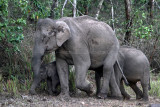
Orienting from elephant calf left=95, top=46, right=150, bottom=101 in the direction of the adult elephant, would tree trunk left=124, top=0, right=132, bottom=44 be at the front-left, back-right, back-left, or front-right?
back-right

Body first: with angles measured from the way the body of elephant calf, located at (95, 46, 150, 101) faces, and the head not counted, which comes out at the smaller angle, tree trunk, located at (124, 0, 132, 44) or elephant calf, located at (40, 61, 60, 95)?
the elephant calf

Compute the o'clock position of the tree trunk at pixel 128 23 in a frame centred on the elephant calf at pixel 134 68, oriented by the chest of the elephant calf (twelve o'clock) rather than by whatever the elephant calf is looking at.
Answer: The tree trunk is roughly at 3 o'clock from the elephant calf.

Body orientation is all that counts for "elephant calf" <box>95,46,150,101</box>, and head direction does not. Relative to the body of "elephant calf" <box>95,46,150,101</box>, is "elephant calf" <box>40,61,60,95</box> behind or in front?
in front

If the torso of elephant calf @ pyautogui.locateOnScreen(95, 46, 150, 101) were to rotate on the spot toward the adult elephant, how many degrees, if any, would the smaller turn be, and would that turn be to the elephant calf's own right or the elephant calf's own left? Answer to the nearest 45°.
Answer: approximately 45° to the elephant calf's own left

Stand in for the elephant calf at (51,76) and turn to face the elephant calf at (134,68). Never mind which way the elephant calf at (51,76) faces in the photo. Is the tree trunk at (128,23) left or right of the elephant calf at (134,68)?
left

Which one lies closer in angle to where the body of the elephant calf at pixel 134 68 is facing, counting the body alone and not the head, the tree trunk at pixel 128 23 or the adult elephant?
the adult elephant

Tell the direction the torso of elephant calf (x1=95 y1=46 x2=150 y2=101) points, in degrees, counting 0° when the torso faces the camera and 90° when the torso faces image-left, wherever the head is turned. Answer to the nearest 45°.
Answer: approximately 90°
